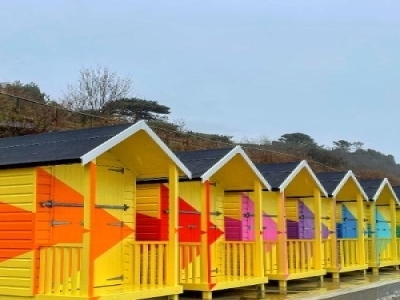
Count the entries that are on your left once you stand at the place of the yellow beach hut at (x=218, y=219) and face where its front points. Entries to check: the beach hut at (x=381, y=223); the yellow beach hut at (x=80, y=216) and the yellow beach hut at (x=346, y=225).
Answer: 2

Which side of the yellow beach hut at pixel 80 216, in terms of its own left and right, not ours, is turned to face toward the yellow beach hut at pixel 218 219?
left

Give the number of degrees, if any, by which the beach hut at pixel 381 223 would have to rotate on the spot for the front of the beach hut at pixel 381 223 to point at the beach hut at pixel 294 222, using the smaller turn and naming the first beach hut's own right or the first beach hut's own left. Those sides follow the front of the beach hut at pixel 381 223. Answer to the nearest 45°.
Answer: approximately 45° to the first beach hut's own right

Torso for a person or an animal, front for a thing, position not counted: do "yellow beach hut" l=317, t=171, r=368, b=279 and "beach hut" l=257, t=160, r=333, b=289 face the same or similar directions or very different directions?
same or similar directions

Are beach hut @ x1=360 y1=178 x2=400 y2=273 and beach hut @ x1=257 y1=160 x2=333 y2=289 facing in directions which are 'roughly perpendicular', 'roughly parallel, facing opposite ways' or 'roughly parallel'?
roughly parallel

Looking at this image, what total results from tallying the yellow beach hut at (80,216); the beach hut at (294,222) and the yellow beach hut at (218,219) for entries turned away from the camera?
0

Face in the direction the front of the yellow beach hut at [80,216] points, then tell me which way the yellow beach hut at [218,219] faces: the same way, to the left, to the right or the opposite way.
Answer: the same way

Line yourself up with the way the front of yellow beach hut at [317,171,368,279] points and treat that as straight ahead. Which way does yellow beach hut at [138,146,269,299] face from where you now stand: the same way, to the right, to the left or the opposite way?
the same way

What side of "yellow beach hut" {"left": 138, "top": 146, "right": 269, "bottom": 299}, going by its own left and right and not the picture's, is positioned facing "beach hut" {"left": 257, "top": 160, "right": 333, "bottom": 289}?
left

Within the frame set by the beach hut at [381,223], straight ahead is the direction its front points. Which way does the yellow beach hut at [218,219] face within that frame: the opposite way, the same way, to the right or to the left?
the same way

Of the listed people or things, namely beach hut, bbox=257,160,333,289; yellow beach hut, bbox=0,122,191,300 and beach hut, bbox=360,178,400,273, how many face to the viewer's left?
0

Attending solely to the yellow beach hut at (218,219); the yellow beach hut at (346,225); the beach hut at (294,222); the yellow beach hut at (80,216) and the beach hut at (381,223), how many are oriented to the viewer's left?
0

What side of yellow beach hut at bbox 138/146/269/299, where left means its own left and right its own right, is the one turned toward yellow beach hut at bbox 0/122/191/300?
right

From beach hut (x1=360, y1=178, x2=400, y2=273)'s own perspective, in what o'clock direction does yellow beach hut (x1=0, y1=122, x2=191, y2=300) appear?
The yellow beach hut is roughly at 2 o'clock from the beach hut.

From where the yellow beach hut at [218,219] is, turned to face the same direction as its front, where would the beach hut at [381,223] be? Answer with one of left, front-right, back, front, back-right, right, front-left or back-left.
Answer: left

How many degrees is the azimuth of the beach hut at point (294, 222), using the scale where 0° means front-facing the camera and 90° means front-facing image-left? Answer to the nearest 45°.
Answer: approximately 315°

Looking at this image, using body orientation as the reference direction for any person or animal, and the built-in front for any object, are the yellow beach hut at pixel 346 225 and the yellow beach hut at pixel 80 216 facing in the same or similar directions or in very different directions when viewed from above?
same or similar directions

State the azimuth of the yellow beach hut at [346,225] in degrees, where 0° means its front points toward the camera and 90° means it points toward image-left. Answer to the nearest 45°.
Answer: approximately 315°
